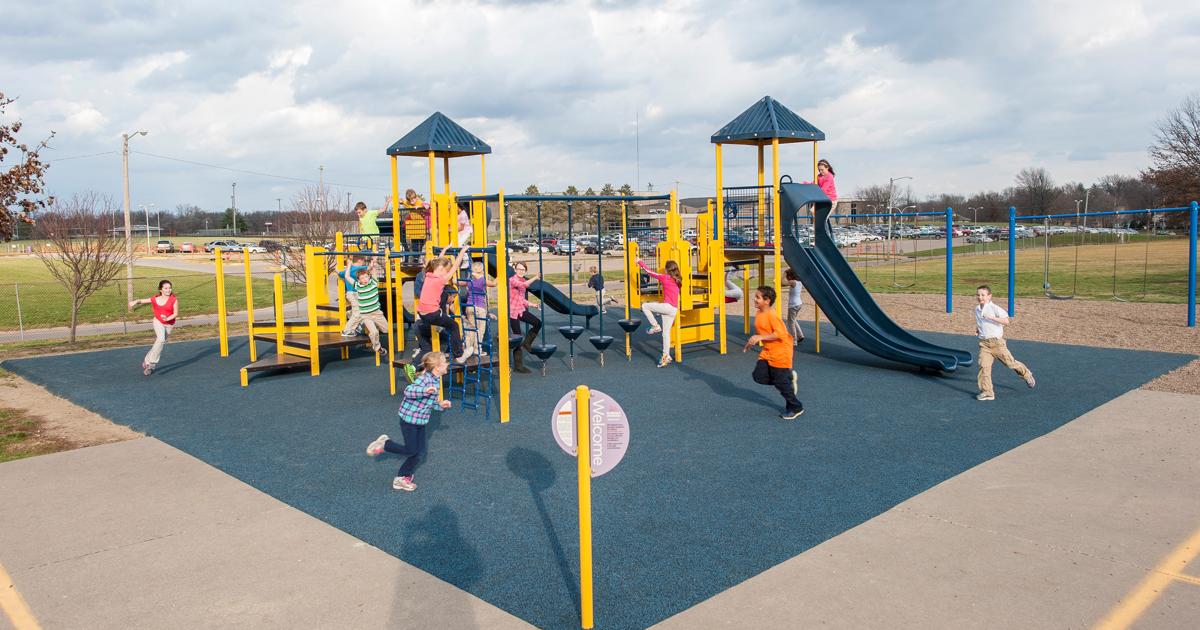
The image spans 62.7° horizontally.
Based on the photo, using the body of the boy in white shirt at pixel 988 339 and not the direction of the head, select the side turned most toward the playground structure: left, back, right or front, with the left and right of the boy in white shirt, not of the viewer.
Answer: right

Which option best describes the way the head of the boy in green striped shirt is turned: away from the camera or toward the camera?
toward the camera

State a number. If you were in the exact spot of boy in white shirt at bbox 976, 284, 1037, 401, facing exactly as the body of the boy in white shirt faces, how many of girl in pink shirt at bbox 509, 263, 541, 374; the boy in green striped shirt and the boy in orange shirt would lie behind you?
0

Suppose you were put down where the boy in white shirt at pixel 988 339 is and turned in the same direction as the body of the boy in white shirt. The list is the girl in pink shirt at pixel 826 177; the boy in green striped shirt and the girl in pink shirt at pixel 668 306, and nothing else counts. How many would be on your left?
0

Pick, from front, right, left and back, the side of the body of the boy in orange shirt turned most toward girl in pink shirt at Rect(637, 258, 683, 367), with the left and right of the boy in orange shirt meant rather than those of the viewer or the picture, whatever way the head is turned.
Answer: right

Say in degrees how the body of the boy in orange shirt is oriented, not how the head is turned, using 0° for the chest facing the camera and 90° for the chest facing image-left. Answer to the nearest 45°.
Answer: approximately 90°

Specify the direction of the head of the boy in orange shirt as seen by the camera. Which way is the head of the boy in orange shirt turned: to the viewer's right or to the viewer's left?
to the viewer's left

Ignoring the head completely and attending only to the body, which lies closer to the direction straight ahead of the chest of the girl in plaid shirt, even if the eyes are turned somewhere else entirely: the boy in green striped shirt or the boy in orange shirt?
the boy in orange shirt

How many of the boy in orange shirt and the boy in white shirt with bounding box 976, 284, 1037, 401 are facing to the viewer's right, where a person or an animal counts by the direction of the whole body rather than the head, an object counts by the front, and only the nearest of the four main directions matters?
0
